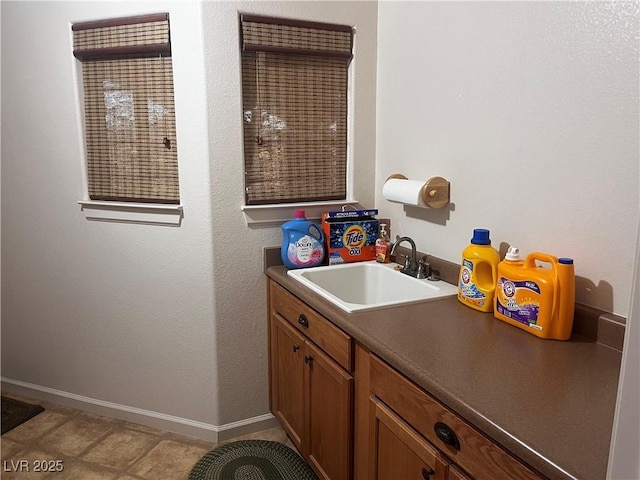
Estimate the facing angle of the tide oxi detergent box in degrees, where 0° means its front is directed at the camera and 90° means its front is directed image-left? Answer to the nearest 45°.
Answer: approximately 0°

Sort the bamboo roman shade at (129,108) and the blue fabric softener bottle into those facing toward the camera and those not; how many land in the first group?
2

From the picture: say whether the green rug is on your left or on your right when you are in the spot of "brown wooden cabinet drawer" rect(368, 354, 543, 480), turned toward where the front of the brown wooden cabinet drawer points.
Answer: on your right

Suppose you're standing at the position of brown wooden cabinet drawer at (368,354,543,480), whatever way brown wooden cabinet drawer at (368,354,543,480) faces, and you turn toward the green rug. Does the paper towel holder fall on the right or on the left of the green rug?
right

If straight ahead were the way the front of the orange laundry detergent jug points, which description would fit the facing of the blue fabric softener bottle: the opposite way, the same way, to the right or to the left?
to the left

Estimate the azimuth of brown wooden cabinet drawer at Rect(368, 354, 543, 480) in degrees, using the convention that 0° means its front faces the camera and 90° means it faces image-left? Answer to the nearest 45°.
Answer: approximately 45°

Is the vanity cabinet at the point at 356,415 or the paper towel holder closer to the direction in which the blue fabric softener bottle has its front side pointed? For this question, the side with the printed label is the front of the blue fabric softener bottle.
the vanity cabinet

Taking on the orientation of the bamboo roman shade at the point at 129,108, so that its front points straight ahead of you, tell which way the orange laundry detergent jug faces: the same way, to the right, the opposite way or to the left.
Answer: to the right
